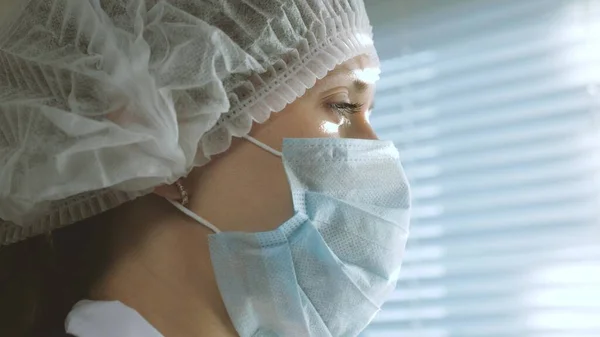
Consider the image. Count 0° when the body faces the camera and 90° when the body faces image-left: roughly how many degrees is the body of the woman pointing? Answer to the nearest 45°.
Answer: approximately 270°

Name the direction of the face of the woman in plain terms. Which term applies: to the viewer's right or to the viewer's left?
to the viewer's right
